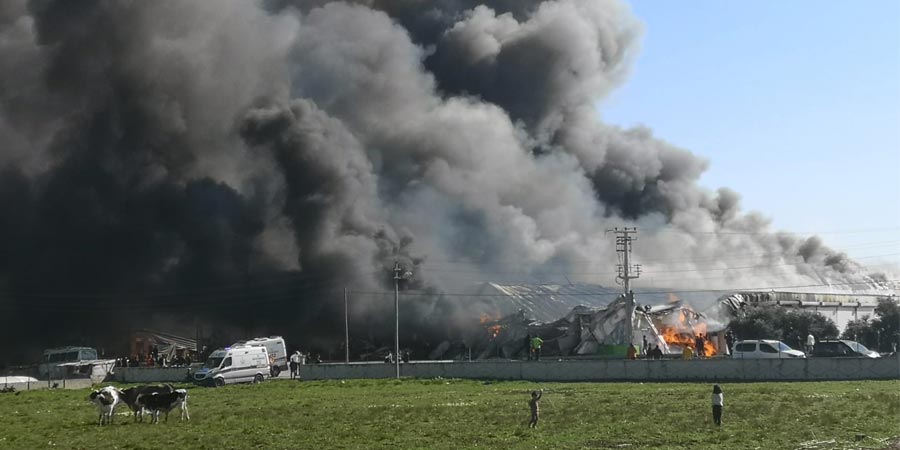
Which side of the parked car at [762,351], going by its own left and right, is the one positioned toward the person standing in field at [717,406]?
right

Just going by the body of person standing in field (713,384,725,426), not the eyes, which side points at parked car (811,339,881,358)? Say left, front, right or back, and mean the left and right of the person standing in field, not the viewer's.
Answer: front

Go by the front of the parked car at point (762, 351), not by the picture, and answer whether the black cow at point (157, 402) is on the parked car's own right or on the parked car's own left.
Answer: on the parked car's own right

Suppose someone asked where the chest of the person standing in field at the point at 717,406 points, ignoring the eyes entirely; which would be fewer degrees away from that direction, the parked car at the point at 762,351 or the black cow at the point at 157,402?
the parked car

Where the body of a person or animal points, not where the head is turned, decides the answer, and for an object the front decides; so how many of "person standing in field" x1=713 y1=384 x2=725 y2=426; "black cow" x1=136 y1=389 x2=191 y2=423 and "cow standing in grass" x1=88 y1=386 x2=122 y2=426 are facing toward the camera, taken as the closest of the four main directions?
1

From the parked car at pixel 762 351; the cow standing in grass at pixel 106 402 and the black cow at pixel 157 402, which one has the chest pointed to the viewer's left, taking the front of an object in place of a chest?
the black cow

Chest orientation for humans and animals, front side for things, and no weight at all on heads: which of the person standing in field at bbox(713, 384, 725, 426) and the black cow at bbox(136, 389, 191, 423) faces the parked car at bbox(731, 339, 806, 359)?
the person standing in field

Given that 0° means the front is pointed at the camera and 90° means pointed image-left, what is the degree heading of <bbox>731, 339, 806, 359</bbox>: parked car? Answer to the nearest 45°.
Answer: approximately 270°

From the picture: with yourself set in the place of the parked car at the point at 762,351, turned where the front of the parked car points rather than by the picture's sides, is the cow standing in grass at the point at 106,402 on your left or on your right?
on your right

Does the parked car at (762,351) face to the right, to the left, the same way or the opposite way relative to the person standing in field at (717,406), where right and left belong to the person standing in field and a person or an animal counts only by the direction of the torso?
to the right

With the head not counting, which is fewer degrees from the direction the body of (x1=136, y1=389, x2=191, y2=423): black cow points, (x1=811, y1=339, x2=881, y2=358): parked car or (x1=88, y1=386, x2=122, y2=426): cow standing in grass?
the cow standing in grass

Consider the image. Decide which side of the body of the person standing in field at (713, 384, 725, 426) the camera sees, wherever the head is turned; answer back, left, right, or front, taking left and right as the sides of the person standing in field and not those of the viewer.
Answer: back

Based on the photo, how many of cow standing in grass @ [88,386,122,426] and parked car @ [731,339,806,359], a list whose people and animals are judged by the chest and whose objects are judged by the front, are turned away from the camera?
0

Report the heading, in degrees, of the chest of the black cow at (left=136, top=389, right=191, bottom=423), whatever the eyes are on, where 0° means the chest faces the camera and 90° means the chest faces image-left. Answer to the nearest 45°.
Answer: approximately 90°

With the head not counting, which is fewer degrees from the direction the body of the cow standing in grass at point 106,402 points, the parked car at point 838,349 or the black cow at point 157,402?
the black cow
